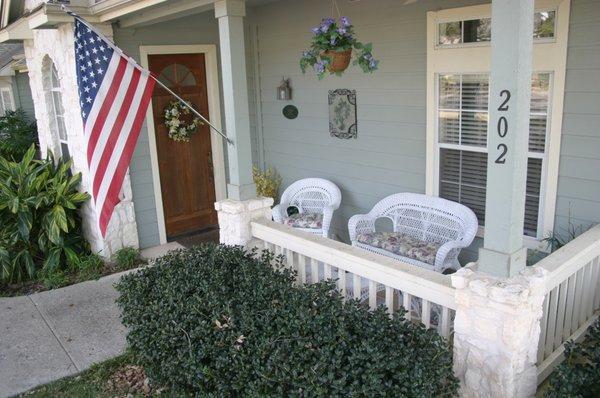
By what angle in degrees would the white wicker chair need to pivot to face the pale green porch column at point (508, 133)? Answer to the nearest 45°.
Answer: approximately 45° to its left

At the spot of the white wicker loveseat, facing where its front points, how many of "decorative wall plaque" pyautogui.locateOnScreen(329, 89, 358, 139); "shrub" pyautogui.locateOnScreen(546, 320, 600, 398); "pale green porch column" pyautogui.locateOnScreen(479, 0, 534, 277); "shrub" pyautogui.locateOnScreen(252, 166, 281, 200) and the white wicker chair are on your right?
3

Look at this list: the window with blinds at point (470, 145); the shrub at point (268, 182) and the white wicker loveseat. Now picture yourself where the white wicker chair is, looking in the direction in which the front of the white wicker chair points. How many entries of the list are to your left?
2
